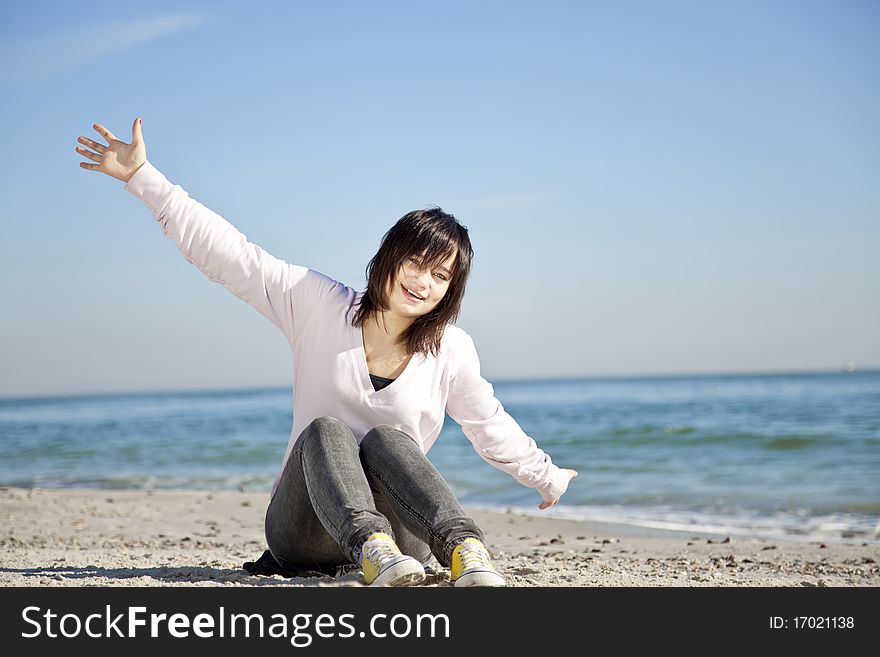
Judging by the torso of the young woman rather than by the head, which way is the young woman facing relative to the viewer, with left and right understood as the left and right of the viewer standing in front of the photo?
facing the viewer and to the right of the viewer
